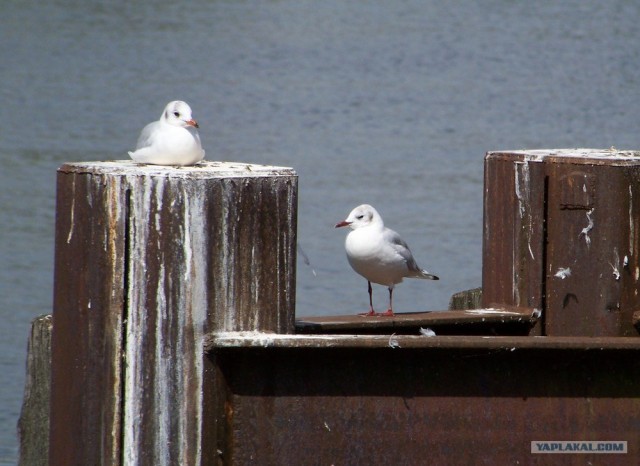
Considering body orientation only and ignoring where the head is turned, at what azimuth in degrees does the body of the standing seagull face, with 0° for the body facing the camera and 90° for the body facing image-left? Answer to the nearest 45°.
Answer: approximately 45°

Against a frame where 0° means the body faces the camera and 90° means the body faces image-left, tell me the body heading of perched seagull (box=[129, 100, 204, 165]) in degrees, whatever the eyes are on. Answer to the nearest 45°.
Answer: approximately 315°
